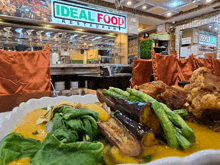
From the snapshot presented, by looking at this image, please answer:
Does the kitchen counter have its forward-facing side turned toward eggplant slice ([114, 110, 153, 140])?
yes

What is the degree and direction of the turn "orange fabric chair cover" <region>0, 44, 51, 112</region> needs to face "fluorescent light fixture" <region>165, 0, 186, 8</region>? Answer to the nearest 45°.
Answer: approximately 135° to its left

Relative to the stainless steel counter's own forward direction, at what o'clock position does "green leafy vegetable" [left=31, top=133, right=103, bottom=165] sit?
The green leafy vegetable is roughly at 12 o'clock from the stainless steel counter.

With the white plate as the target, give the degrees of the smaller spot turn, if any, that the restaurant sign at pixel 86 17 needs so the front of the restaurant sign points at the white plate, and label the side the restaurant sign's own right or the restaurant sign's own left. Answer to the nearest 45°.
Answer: approximately 45° to the restaurant sign's own right

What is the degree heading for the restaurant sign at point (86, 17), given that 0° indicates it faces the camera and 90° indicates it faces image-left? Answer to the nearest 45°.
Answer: approximately 315°

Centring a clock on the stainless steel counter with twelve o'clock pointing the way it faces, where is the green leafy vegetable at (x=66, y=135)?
The green leafy vegetable is roughly at 12 o'clock from the stainless steel counter.

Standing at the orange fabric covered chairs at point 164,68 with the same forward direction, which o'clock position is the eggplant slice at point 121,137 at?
The eggplant slice is roughly at 12 o'clock from the orange fabric covered chairs.

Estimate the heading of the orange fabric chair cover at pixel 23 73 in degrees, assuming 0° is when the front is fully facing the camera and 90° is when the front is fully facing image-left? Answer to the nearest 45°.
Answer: approximately 0°
